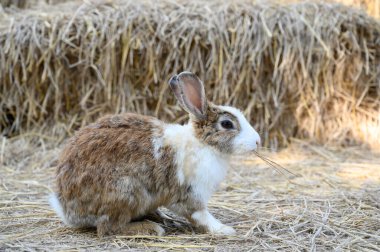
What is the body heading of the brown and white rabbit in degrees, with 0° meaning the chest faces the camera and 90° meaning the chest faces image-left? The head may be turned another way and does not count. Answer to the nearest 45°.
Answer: approximately 270°
